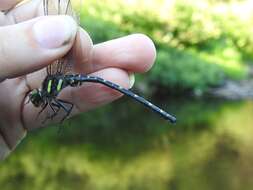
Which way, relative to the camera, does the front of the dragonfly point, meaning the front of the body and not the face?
to the viewer's left
